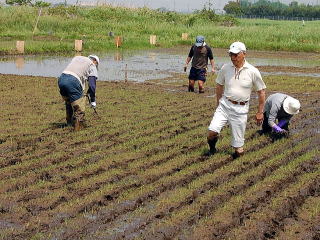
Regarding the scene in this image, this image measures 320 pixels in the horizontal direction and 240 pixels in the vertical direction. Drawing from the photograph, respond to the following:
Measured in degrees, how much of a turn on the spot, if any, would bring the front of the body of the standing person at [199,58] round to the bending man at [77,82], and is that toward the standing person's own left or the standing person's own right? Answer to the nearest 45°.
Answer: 0° — they already face them

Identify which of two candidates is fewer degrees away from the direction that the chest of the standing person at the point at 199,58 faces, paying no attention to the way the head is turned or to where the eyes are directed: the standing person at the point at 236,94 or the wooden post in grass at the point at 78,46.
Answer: the standing person

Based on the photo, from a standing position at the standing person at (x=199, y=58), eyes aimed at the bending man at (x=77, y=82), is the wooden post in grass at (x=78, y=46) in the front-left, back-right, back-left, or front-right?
back-right

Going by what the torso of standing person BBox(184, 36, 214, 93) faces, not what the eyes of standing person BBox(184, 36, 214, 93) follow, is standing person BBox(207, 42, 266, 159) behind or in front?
in front

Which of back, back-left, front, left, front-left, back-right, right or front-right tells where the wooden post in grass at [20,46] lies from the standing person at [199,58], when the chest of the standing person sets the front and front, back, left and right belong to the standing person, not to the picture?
back-right

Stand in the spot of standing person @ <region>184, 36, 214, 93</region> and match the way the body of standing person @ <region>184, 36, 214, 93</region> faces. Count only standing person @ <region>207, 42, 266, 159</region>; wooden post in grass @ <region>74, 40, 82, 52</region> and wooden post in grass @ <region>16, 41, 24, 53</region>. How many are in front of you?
1

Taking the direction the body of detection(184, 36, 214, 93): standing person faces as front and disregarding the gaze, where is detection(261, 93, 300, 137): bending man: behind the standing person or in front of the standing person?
in front

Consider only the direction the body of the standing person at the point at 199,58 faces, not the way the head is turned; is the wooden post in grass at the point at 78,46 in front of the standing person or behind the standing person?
behind

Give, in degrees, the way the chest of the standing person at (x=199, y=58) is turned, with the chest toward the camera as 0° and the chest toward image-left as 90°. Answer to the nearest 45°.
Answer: approximately 0°
